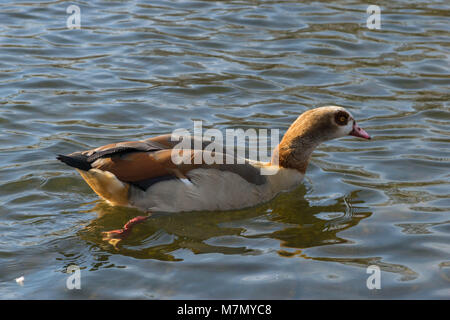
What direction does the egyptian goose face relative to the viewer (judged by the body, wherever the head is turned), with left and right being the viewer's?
facing to the right of the viewer
